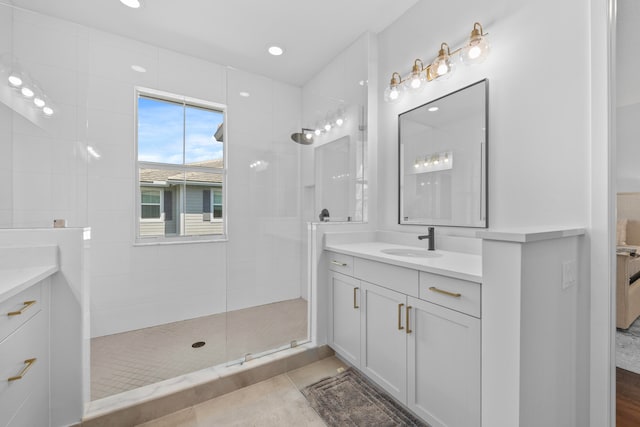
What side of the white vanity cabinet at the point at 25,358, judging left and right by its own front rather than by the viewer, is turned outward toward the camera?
right

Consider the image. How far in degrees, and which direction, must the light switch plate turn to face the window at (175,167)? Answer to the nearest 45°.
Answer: approximately 135° to its right

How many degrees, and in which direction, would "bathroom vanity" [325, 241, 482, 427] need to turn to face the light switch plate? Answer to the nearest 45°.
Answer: approximately 135° to its left

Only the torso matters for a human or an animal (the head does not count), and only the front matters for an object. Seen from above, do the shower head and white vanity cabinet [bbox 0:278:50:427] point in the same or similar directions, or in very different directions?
very different directions

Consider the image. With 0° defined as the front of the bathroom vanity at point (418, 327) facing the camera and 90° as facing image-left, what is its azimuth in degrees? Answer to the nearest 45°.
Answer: approximately 45°

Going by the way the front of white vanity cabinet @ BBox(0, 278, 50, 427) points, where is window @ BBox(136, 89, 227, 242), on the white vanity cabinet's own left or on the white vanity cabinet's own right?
on the white vanity cabinet's own left
